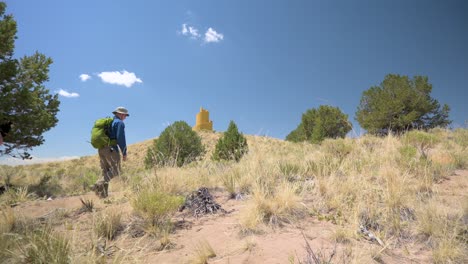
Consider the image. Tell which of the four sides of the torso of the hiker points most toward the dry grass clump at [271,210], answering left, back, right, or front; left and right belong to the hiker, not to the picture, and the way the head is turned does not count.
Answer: right

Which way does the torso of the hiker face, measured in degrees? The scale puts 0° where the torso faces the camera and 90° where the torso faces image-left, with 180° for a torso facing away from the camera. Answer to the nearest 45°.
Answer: approximately 270°

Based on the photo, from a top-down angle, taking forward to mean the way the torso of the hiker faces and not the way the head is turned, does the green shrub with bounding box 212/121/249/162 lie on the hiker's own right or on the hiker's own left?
on the hiker's own left

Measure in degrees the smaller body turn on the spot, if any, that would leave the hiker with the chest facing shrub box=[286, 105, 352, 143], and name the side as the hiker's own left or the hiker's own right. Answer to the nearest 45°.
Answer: approximately 45° to the hiker's own left

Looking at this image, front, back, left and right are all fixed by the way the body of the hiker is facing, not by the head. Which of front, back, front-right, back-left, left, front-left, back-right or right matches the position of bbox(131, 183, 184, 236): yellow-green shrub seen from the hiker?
right

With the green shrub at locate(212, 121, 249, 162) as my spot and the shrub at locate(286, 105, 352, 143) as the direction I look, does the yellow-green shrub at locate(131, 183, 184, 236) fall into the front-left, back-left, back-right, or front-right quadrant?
back-right

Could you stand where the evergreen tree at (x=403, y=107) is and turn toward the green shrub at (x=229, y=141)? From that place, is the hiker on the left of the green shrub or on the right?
left

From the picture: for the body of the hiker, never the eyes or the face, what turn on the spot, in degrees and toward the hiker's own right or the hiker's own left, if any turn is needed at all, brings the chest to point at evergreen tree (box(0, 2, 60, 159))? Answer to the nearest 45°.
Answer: approximately 135° to the hiker's own left

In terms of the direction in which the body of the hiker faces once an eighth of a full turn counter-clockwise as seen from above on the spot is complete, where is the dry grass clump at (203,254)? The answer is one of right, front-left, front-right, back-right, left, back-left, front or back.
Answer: back-right

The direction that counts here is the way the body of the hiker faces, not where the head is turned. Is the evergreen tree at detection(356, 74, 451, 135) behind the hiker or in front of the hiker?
in front

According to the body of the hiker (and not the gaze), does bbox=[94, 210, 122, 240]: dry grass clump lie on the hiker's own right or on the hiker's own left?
on the hiker's own right
